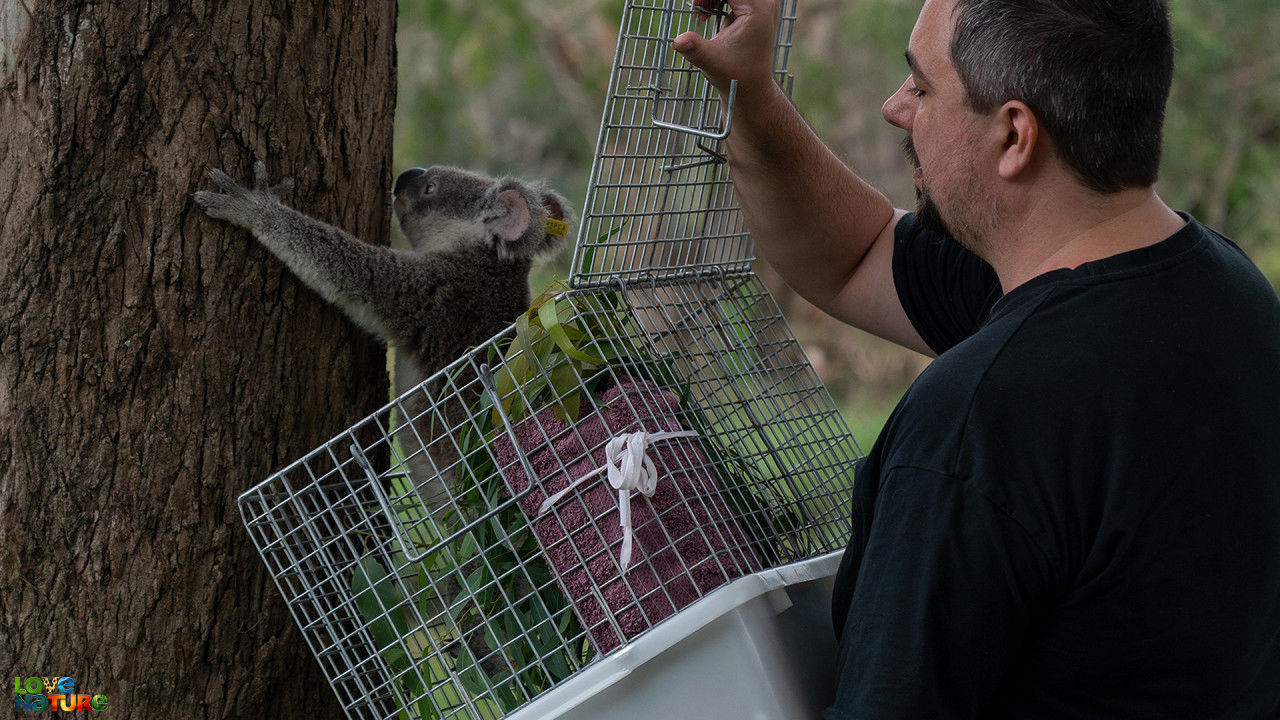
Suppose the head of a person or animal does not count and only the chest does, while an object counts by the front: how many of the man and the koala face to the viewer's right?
0

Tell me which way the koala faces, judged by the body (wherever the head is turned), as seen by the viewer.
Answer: to the viewer's left

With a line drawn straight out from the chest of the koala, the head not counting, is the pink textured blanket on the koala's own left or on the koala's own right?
on the koala's own left

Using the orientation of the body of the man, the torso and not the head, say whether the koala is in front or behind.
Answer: in front

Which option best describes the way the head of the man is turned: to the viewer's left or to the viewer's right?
to the viewer's left

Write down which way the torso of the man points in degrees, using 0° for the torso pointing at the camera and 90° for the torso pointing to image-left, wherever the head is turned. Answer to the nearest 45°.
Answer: approximately 135°

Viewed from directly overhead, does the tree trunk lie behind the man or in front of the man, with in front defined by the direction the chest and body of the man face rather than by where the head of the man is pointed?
in front
